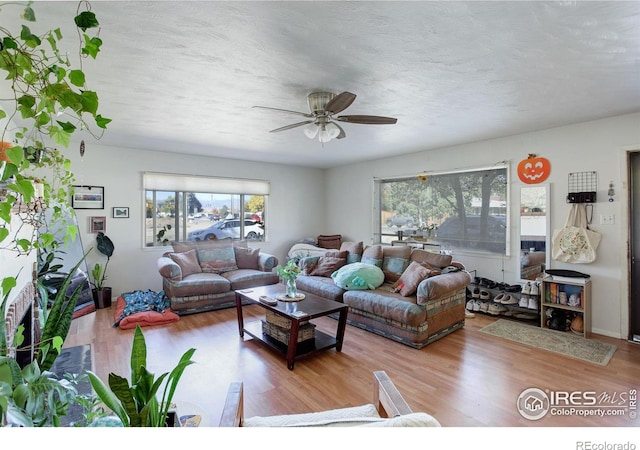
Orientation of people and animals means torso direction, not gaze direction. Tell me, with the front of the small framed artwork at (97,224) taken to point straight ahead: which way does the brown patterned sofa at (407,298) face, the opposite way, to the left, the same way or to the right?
to the right

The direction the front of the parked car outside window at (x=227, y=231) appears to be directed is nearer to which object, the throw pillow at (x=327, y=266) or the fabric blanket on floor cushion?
the fabric blanket on floor cushion

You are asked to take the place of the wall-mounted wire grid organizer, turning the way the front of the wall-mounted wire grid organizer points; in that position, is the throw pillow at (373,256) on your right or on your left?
on your right

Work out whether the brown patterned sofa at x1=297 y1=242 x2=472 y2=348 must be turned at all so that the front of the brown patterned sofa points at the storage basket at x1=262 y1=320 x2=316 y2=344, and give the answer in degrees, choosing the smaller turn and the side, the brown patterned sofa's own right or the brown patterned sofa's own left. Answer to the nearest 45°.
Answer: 0° — it already faces it

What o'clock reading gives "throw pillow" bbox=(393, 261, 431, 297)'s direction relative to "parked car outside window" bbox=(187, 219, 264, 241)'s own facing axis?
The throw pillow is roughly at 8 o'clock from the parked car outside window.

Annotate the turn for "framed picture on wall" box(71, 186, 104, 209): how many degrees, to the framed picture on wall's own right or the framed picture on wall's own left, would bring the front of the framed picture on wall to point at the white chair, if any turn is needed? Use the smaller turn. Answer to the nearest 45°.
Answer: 0° — it already faces it

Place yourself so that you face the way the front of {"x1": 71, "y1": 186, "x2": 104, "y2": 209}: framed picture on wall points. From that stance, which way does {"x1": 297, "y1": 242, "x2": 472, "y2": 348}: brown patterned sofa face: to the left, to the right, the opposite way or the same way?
to the right

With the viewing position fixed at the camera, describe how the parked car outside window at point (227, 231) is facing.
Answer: facing to the left of the viewer

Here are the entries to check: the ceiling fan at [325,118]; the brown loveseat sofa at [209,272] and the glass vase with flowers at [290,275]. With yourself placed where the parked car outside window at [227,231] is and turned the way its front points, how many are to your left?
3

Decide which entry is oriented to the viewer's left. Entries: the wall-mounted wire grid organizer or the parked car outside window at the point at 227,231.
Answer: the parked car outside window
